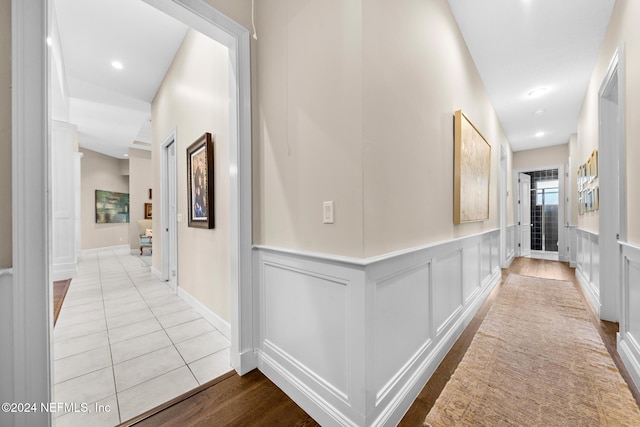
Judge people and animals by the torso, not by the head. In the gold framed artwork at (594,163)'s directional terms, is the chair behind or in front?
in front

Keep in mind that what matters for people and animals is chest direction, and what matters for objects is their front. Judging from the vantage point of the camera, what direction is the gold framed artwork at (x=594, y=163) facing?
facing to the left of the viewer

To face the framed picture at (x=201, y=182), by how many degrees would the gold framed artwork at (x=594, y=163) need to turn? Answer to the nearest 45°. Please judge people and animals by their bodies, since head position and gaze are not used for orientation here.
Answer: approximately 45° to its left

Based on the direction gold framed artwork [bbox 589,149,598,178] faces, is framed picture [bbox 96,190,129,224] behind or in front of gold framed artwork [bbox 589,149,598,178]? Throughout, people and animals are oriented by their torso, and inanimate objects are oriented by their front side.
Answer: in front

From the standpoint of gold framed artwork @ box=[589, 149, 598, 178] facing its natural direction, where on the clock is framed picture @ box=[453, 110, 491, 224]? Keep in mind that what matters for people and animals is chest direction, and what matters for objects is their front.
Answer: The framed picture is roughly at 10 o'clock from the gold framed artwork.

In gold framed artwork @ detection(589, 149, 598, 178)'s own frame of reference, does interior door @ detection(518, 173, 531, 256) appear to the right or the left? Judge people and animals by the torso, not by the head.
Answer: on its right
